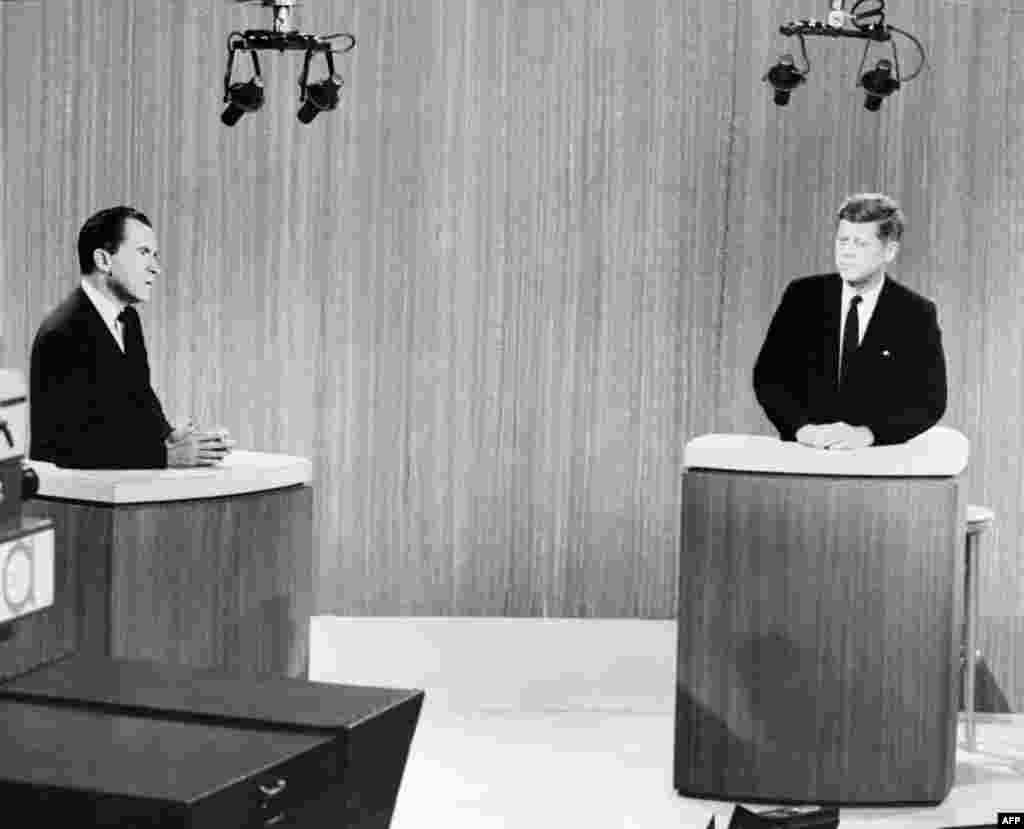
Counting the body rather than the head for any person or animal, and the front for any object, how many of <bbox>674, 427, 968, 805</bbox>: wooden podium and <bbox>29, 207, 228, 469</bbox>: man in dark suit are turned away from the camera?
0

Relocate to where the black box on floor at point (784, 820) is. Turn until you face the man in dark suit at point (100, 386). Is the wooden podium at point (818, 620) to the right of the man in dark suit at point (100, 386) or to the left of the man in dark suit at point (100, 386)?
right

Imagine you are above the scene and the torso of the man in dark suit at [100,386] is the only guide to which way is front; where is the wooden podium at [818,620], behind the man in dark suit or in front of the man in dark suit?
in front

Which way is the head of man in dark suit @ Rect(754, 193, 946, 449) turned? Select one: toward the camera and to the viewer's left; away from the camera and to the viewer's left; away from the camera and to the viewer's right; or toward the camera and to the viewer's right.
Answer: toward the camera and to the viewer's left

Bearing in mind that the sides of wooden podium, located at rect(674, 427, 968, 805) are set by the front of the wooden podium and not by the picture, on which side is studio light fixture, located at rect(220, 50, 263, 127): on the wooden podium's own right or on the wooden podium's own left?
on the wooden podium's own right

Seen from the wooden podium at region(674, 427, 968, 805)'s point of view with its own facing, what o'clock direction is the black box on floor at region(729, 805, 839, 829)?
The black box on floor is roughly at 12 o'clock from the wooden podium.

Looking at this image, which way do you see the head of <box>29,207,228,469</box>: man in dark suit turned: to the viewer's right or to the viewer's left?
to the viewer's right

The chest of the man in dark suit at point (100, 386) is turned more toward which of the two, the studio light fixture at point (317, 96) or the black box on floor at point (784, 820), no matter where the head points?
the black box on floor

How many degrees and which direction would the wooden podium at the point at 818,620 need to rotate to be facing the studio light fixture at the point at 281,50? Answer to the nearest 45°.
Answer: approximately 90° to its right

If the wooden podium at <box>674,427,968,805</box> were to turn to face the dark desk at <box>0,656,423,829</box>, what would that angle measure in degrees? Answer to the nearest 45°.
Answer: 0° — it already faces it

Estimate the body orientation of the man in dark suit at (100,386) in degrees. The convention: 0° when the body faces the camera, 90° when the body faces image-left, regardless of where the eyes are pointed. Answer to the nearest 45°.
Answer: approximately 315°

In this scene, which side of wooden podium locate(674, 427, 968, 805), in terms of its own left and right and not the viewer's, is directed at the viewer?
front

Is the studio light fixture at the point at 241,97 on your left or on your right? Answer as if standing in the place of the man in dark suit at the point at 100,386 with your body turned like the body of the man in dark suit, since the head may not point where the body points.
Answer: on your left

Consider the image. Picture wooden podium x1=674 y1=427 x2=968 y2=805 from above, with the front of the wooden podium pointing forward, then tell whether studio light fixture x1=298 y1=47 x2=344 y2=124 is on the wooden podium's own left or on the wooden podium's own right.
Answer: on the wooden podium's own right
